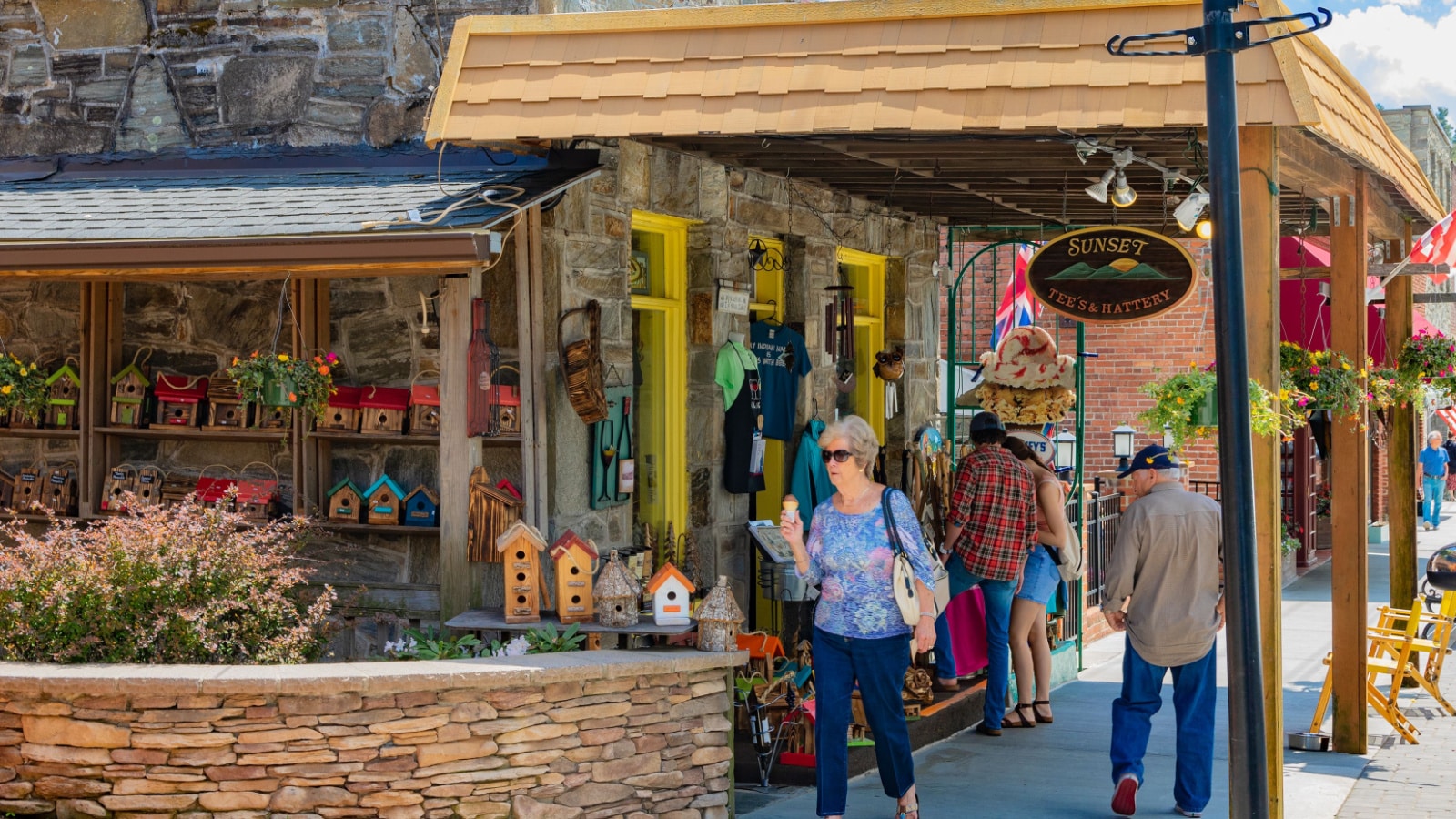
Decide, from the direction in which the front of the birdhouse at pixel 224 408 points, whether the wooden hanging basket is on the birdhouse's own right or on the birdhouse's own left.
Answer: on the birdhouse's own left

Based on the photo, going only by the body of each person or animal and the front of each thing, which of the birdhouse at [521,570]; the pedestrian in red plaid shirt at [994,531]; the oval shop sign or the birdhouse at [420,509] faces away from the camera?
the pedestrian in red plaid shirt

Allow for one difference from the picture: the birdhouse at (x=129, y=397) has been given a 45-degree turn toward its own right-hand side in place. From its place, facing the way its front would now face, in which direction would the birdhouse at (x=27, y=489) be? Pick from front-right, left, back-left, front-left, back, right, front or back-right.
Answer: right

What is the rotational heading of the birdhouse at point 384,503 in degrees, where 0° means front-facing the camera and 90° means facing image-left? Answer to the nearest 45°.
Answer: approximately 0°

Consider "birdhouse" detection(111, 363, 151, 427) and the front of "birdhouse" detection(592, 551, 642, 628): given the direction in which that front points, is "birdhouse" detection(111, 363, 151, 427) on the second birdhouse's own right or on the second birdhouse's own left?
on the second birdhouse's own right

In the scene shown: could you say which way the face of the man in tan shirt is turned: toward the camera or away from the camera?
away from the camera

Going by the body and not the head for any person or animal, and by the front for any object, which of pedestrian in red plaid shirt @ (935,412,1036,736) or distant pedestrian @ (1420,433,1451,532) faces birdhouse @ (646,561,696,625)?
distant pedestrian @ (1420,433,1451,532)
